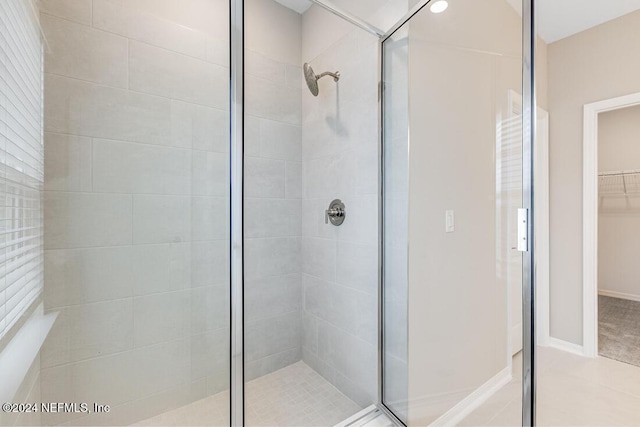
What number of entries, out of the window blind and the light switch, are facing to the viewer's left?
0

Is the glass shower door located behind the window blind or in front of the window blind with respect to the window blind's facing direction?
in front

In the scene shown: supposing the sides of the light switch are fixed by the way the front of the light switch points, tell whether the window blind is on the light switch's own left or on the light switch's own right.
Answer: on the light switch's own right

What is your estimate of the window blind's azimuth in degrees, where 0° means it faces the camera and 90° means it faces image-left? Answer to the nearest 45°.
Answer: approximately 270°

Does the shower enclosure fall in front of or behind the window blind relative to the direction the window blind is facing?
in front

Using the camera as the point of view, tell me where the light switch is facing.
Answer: facing the viewer and to the right of the viewer

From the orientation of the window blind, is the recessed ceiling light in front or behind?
in front
